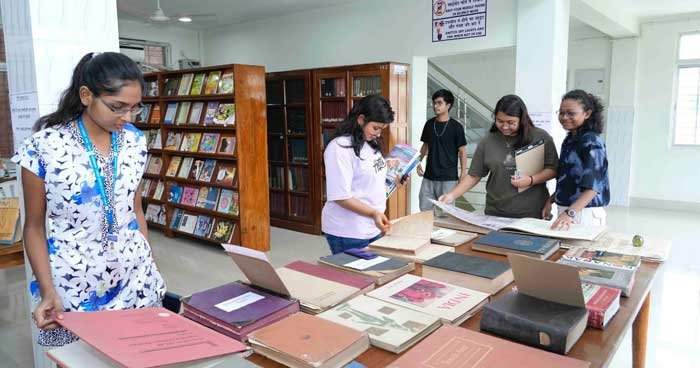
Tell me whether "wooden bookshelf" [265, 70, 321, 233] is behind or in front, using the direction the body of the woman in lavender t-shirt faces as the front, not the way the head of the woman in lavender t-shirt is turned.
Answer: behind

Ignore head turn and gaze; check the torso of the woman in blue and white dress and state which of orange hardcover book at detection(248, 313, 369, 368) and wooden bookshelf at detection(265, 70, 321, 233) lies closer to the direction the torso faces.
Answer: the orange hardcover book

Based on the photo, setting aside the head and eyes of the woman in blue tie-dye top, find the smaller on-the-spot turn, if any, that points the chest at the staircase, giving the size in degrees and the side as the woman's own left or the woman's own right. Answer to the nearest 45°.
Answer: approximately 135° to the woman's own right

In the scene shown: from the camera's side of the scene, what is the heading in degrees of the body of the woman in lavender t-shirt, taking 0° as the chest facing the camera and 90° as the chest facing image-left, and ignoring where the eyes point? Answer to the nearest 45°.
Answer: approximately 315°

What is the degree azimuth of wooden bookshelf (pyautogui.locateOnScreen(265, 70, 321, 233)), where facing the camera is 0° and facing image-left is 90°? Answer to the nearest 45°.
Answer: approximately 45°

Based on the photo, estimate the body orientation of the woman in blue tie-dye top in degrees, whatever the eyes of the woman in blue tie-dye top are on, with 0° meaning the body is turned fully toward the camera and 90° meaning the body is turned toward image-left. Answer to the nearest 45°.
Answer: approximately 45°

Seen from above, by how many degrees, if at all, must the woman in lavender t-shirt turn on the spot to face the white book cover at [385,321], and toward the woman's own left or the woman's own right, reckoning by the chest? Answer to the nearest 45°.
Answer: approximately 45° to the woman's own right

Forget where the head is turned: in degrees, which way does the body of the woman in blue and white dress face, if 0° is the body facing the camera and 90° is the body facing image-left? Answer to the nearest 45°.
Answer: approximately 315°

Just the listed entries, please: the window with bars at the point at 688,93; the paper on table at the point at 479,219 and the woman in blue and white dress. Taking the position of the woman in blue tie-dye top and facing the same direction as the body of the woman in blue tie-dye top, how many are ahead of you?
2

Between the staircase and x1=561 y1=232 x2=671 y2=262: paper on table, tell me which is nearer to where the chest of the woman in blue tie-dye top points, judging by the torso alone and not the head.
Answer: the paper on table

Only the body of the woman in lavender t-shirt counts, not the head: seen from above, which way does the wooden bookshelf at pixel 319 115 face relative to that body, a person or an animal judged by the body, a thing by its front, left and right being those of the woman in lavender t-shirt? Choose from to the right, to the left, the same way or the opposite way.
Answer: to the right

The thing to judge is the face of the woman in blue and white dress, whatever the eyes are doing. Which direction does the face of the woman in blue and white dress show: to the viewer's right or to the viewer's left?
to the viewer's right

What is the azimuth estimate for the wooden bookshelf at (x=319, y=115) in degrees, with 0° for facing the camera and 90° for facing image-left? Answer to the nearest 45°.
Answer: approximately 45°

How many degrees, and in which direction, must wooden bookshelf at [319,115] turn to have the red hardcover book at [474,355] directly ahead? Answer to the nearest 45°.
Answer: approximately 45° to its left
